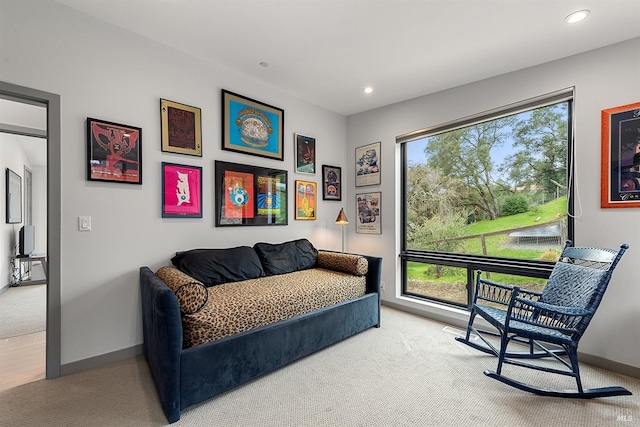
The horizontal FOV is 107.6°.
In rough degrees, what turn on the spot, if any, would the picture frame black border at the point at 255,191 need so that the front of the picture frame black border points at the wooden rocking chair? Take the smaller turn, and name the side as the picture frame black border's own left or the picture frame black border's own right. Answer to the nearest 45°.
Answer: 0° — it already faces it

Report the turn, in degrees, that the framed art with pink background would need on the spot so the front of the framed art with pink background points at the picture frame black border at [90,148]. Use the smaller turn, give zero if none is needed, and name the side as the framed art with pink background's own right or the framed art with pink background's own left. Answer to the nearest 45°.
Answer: approximately 135° to the framed art with pink background's own right

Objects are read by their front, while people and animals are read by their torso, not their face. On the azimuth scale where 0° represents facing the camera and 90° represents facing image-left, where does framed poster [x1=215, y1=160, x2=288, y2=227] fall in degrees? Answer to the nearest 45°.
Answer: approximately 315°

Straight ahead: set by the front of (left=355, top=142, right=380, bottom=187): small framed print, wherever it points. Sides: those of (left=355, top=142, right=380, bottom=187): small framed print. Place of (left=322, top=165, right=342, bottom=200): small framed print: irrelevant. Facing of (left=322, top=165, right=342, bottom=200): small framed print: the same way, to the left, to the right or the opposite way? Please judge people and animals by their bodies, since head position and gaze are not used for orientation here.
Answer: to the left

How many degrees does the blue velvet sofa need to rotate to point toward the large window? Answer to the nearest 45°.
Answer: approximately 45° to its left

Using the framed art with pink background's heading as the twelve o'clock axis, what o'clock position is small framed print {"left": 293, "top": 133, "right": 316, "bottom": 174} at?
The small framed print is roughly at 10 o'clock from the framed art with pink background.

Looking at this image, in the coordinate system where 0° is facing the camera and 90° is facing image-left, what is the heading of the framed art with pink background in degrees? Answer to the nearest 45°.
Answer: approximately 315°

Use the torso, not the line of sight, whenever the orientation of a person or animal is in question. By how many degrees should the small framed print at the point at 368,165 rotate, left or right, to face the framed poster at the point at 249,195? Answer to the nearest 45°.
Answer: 0° — it already faces it

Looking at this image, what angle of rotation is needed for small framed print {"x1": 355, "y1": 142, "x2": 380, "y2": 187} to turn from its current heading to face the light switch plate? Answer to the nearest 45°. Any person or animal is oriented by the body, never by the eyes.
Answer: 0° — it already faces it
